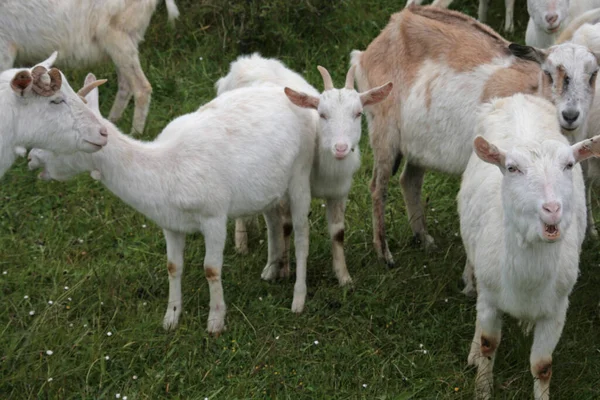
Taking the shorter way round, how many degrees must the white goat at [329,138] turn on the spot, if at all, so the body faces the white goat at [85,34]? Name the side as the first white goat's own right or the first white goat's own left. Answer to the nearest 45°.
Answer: approximately 180°

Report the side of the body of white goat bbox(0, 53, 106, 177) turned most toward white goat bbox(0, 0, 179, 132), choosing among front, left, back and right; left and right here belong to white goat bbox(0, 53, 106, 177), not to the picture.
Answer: left

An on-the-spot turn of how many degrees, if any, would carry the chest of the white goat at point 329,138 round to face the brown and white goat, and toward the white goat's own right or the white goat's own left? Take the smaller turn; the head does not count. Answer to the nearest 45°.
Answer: approximately 90° to the white goat's own left

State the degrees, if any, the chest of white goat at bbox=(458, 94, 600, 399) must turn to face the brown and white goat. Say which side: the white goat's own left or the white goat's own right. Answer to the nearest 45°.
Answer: approximately 135° to the white goat's own right

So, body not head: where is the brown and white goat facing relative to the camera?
to the viewer's right

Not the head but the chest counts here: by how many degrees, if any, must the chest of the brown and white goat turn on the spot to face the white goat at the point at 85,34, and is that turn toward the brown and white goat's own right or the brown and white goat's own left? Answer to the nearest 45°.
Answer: approximately 180°

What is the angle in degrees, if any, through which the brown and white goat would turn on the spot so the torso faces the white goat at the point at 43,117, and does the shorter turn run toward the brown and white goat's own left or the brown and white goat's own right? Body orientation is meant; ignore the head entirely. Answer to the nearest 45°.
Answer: approximately 135° to the brown and white goat's own right

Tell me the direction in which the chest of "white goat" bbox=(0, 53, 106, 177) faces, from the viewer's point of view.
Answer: to the viewer's right

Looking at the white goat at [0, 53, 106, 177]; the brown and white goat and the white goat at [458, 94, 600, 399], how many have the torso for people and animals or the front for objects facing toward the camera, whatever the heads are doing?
1

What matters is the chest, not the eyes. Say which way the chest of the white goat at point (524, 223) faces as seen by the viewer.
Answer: toward the camera

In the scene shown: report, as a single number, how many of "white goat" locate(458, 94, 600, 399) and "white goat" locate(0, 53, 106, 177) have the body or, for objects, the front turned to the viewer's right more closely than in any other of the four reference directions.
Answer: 1

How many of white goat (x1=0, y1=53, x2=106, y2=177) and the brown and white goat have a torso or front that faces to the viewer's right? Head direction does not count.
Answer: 2

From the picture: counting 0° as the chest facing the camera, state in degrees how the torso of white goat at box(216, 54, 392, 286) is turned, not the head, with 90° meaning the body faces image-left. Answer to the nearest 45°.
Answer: approximately 315°

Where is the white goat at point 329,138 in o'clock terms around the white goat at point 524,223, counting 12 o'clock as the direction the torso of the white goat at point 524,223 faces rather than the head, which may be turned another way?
the white goat at point 329,138 is roughly at 4 o'clock from the white goat at point 524,223.

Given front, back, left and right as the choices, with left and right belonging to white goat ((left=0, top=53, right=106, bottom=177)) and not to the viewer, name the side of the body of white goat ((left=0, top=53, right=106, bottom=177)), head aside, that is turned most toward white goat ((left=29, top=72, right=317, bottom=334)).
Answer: front
